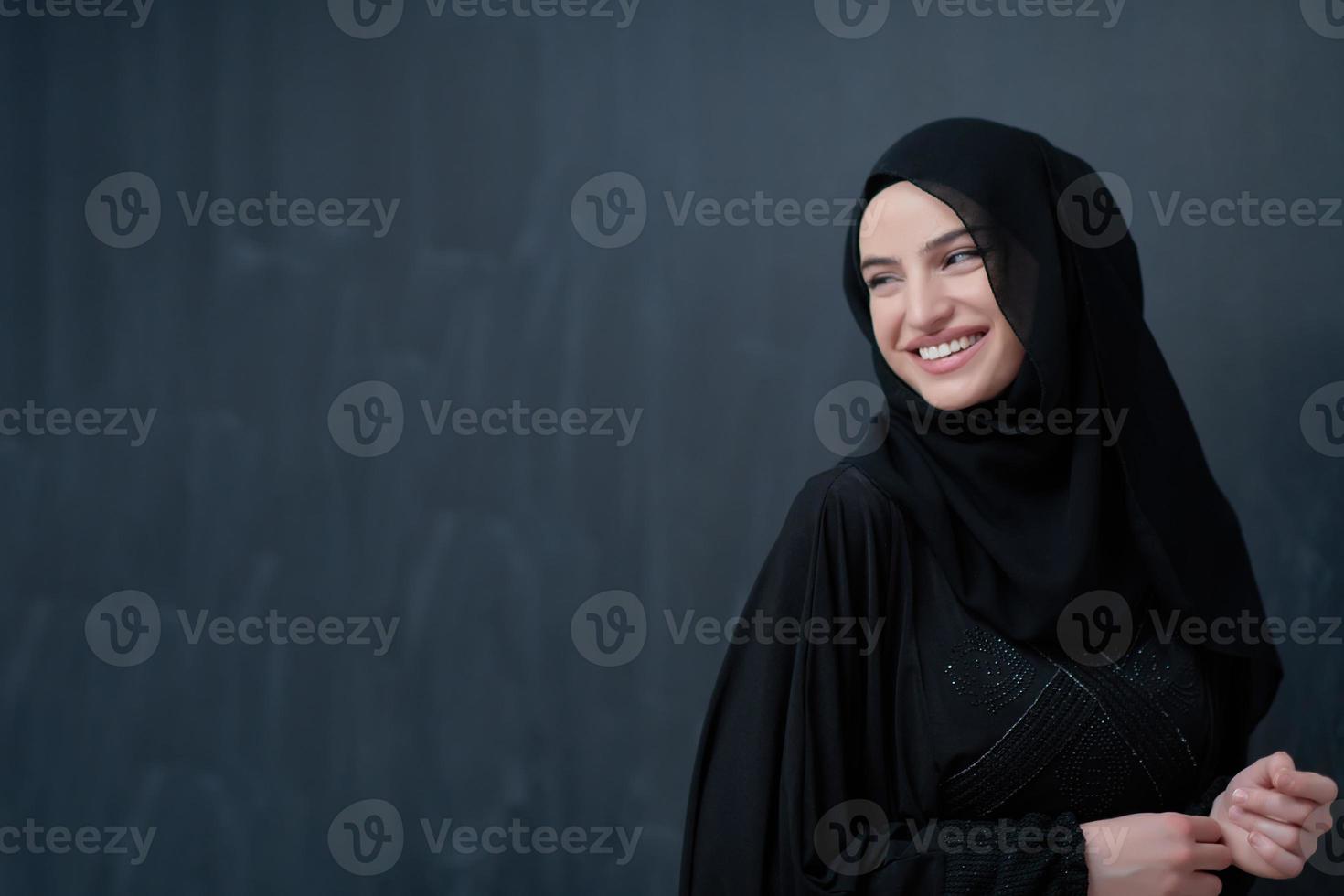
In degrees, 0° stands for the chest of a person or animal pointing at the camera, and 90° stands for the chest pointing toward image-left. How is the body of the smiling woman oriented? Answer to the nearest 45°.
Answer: approximately 315°
